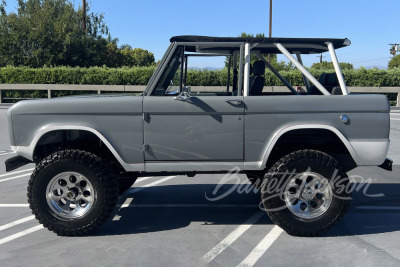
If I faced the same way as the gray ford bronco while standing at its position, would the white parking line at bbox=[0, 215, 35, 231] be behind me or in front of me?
in front

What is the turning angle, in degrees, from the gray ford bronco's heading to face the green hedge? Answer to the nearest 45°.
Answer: approximately 90° to its right

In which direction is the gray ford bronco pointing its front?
to the viewer's left

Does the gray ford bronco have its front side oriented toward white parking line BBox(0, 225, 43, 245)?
yes

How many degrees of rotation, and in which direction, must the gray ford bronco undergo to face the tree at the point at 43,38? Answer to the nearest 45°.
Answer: approximately 45° to its right

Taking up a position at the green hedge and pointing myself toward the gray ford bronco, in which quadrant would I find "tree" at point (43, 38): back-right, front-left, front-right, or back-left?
back-right
